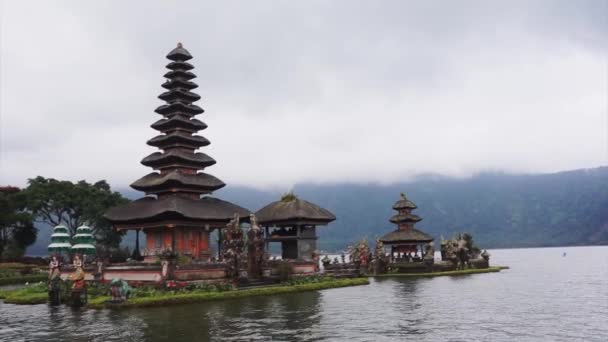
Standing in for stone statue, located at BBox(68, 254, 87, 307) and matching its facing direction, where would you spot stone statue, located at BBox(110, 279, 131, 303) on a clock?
stone statue, located at BBox(110, 279, 131, 303) is roughly at 9 o'clock from stone statue, located at BBox(68, 254, 87, 307).

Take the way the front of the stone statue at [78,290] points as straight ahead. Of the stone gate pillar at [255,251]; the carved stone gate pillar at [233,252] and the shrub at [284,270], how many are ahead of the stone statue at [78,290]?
0

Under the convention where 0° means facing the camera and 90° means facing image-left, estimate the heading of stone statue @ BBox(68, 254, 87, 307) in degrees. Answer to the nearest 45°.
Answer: approximately 45°

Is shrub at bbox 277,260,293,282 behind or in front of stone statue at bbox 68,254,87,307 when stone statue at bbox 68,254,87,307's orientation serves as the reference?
behind

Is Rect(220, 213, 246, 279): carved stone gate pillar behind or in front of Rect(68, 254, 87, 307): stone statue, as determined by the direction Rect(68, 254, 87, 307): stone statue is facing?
behind
